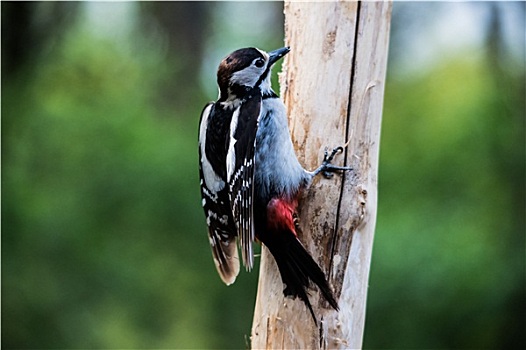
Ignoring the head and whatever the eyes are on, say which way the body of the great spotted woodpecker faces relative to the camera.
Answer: to the viewer's right
